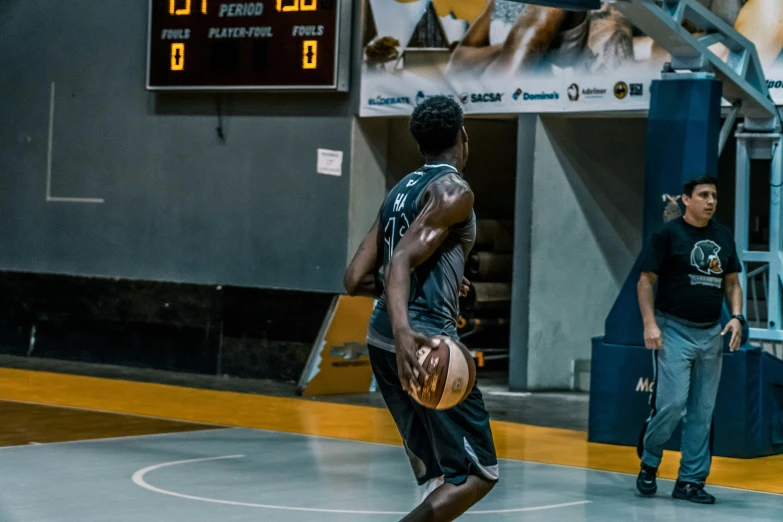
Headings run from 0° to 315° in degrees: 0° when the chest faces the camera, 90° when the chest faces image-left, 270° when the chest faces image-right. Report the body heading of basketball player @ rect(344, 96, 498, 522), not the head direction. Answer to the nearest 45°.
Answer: approximately 225°

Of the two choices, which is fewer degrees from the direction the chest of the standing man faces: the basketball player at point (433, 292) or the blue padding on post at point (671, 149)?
the basketball player

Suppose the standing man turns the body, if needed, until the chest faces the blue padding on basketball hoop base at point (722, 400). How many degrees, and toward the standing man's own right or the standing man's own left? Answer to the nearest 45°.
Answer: approximately 135° to the standing man's own left

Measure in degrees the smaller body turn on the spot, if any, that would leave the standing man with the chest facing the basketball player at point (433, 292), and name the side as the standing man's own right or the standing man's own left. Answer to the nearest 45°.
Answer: approximately 45° to the standing man's own right

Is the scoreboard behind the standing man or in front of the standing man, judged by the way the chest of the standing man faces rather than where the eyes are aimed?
behind

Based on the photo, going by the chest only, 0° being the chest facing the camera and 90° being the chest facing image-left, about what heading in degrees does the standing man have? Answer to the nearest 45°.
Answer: approximately 315°

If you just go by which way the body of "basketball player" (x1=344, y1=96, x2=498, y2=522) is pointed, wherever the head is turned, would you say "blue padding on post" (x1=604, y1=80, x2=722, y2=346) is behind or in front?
in front

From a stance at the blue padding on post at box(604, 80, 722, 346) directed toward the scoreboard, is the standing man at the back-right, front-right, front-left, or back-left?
back-left

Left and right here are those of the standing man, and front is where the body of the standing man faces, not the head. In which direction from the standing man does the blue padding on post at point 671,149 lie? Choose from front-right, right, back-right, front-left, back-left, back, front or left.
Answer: back-left
